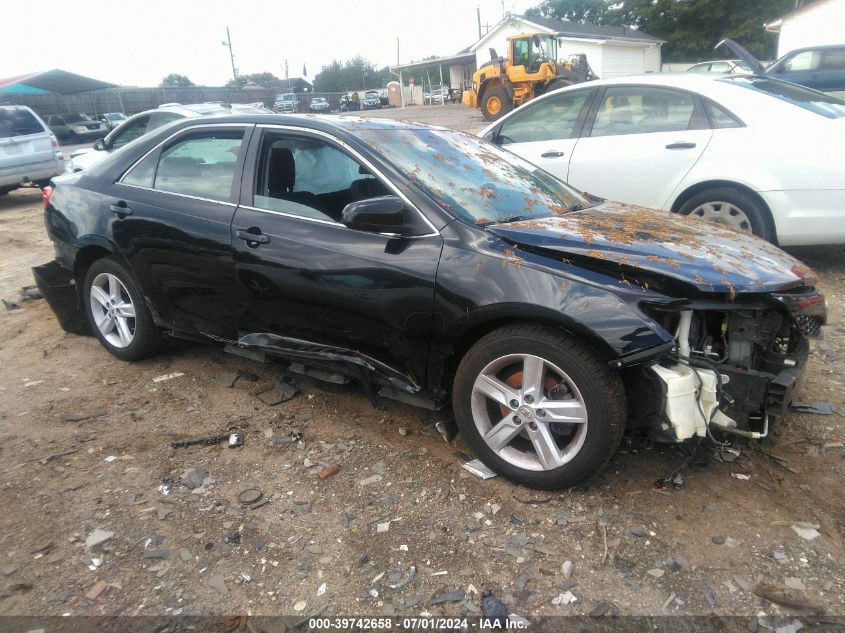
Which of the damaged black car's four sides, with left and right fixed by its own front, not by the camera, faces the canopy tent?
back

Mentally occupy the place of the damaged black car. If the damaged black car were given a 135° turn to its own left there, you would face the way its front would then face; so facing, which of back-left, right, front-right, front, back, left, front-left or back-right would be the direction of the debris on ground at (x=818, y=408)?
right

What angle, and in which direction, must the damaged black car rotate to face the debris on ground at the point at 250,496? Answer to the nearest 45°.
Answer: approximately 135° to its right

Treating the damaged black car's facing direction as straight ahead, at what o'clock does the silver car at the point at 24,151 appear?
The silver car is roughly at 6 o'clock from the damaged black car.

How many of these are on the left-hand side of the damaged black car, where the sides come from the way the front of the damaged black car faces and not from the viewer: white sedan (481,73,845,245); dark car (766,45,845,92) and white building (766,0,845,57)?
3

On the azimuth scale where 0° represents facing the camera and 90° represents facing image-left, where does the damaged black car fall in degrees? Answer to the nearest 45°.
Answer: approximately 315°
